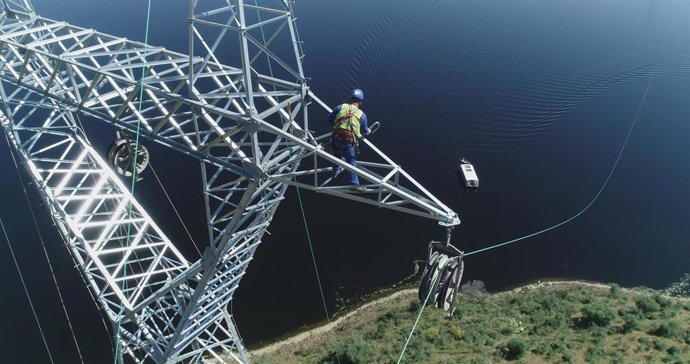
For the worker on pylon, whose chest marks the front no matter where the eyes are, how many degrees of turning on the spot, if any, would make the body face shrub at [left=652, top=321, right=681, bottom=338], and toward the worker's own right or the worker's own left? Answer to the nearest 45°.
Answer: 0° — they already face it

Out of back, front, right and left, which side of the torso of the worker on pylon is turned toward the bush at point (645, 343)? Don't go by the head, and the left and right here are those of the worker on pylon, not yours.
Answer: front

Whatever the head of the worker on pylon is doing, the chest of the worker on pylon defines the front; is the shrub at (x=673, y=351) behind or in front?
in front

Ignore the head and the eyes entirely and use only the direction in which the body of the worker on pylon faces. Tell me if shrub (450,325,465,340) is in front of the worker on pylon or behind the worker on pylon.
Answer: in front

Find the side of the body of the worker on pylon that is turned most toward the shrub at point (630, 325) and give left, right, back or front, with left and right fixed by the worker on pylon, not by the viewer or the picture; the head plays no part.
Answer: front

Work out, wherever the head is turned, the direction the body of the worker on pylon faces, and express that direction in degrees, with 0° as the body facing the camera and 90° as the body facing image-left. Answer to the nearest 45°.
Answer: approximately 225°

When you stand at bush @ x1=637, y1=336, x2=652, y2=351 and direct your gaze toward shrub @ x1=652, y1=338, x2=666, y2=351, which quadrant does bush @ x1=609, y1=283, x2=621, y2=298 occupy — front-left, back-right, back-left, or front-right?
back-left

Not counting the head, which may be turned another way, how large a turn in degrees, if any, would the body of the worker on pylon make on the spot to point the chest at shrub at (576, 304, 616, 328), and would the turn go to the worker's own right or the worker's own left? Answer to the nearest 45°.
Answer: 0° — they already face it
